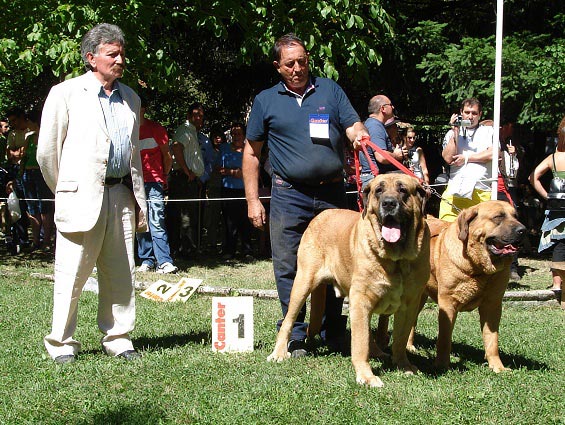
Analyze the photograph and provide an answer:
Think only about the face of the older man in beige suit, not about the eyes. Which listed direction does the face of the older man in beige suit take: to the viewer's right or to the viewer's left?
to the viewer's right

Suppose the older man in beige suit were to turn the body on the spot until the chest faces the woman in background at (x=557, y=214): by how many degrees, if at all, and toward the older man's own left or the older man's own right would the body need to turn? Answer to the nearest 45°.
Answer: approximately 45° to the older man's own left

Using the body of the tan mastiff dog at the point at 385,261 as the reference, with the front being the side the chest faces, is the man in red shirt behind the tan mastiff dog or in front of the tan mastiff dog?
behind

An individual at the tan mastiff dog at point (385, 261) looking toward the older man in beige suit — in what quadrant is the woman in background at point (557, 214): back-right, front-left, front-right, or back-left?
back-right

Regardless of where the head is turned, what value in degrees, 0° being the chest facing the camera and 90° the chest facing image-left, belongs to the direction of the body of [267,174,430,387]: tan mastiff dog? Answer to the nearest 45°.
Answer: approximately 315°

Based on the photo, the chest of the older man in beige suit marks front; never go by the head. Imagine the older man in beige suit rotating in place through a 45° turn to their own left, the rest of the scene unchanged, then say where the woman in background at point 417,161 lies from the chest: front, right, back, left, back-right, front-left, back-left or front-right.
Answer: front-left

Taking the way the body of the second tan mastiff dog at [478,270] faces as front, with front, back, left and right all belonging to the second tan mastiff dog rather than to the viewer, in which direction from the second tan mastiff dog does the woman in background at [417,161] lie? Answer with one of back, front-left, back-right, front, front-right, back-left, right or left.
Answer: back-left

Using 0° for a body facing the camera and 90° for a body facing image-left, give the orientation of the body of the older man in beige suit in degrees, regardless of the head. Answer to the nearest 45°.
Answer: approximately 315°

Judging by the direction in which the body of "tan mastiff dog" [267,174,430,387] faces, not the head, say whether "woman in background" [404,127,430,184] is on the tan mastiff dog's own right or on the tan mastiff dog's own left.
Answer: on the tan mastiff dog's own left

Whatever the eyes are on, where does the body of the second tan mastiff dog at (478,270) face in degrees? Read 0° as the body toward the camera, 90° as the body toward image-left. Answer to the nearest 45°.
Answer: approximately 315°

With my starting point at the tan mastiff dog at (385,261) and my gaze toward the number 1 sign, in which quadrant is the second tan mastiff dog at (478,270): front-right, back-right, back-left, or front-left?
back-right

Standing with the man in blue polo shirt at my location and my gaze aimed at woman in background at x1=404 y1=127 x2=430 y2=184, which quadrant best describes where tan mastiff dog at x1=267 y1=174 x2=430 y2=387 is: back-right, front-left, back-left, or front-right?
back-right
